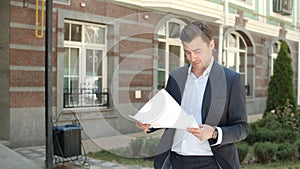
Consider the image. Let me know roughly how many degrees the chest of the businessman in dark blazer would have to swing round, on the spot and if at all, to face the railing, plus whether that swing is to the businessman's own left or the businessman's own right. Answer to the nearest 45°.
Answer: approximately 90° to the businessman's own right

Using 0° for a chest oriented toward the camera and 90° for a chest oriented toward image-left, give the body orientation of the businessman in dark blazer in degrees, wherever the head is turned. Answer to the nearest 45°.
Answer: approximately 45°

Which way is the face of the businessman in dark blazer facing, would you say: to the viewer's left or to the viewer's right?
to the viewer's left

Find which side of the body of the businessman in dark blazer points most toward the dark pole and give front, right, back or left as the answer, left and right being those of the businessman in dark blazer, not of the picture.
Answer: right

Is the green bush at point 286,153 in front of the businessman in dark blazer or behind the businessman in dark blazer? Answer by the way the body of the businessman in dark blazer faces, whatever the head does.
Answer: behind

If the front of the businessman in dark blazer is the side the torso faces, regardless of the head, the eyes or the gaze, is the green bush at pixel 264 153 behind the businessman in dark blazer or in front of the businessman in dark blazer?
behind
